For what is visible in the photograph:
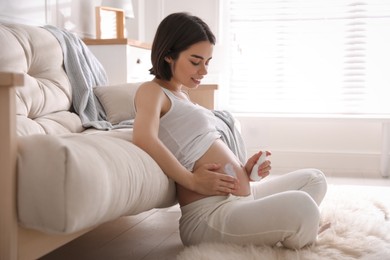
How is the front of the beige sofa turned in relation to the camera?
facing the viewer and to the right of the viewer

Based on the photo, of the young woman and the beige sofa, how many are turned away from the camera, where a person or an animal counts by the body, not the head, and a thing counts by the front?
0

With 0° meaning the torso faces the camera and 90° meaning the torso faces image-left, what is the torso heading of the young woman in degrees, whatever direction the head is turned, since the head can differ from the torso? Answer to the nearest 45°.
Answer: approximately 270°
